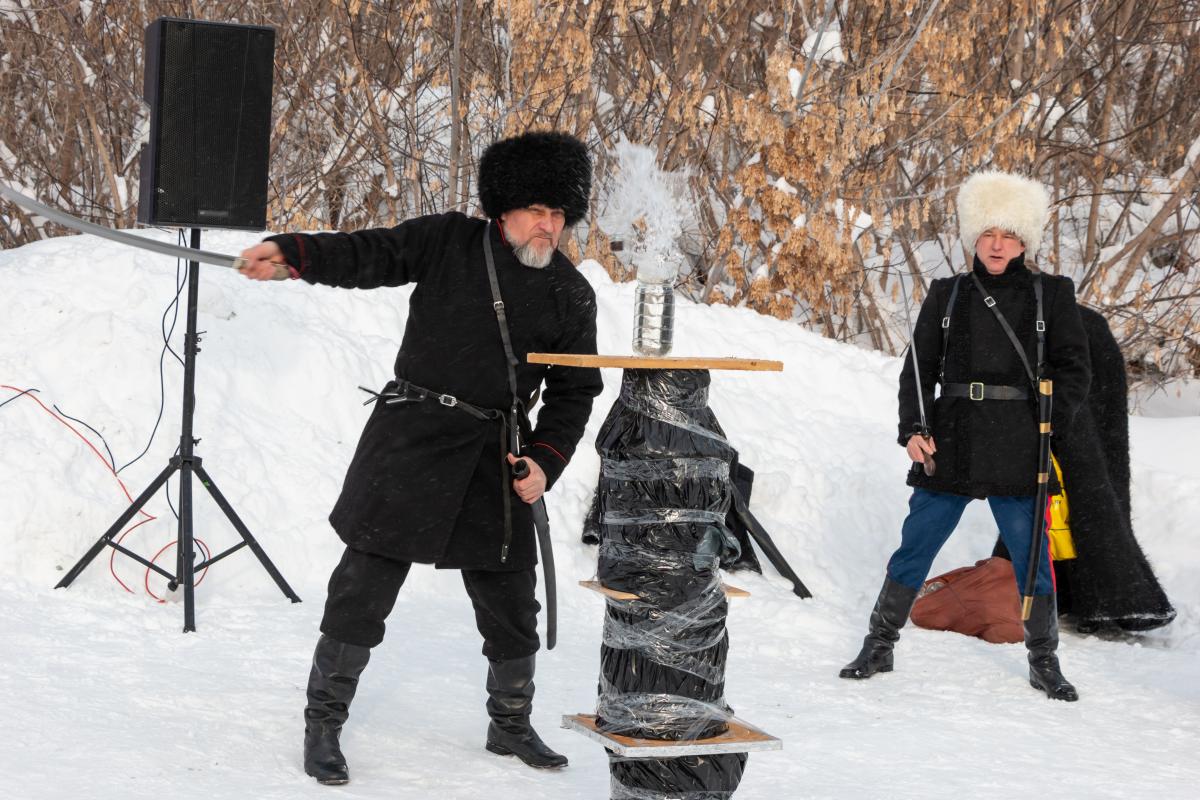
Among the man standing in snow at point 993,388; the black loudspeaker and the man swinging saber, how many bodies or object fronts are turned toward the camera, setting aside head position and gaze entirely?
3

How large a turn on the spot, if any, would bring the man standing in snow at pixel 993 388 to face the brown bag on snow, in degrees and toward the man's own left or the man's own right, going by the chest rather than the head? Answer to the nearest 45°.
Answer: approximately 180°

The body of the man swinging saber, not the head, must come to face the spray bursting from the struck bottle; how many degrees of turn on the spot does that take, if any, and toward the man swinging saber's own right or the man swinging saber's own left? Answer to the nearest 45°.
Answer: approximately 45° to the man swinging saber's own left

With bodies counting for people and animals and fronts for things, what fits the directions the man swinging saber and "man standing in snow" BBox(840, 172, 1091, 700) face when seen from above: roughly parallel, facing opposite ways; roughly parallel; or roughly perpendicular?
roughly parallel

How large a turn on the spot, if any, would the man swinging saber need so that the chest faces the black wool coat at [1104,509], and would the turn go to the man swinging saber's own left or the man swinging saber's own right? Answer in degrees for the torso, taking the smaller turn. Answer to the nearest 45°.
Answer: approximately 135° to the man swinging saber's own left

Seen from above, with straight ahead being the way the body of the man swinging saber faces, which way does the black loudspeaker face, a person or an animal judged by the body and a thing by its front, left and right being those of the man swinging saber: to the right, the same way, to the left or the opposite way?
the same way

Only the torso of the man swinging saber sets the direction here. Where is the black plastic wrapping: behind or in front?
in front

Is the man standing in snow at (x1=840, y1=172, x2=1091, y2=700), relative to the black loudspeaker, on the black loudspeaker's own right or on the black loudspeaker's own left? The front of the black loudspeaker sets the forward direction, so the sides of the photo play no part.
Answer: on the black loudspeaker's own left

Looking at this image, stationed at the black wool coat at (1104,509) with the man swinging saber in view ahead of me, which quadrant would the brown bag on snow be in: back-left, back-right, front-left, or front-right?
front-right

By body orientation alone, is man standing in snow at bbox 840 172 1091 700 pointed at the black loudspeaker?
no

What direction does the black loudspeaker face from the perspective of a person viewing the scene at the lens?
facing the viewer

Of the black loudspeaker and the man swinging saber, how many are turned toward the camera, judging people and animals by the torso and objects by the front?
2
